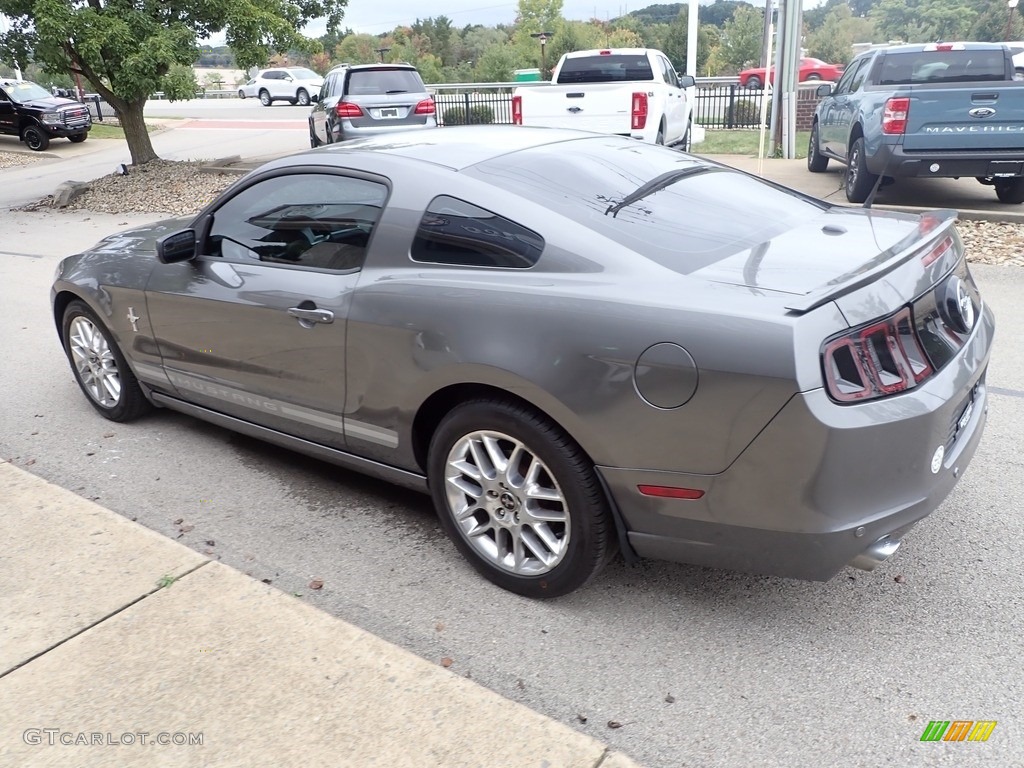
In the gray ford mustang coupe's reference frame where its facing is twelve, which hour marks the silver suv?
The silver suv is roughly at 1 o'clock from the gray ford mustang coupe.

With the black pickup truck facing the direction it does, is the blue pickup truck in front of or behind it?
in front

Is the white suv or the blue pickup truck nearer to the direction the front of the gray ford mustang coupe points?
the white suv

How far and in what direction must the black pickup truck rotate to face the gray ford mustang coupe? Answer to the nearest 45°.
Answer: approximately 45° to its right

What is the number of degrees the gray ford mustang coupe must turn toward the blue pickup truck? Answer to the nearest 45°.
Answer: approximately 90° to its right

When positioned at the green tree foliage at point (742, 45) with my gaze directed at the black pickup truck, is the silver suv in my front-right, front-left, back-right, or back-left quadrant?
front-left

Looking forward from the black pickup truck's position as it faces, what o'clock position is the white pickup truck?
The white pickup truck is roughly at 1 o'clock from the black pickup truck.

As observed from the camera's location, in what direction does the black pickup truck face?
facing the viewer and to the right of the viewer

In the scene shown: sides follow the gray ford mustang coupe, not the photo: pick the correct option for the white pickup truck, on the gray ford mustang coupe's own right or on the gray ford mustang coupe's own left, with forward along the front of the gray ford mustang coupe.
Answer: on the gray ford mustang coupe's own right

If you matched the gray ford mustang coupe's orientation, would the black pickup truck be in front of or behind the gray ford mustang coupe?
in front

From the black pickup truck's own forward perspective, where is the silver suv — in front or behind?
in front

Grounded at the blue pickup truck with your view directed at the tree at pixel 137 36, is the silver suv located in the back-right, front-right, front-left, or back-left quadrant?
front-right

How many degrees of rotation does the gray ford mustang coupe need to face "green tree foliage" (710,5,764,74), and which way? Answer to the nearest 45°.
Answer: approximately 45° to its right

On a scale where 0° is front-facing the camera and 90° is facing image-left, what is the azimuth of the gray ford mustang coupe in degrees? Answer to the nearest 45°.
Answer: approximately 135°
